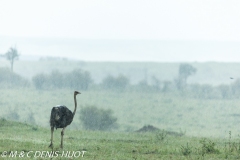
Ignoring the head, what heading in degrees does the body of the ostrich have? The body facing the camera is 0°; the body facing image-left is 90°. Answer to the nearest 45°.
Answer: approximately 270°
